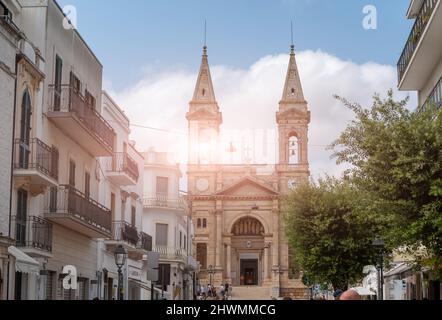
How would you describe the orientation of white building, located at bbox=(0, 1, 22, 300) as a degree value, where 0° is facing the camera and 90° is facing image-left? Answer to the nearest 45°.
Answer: approximately 270°

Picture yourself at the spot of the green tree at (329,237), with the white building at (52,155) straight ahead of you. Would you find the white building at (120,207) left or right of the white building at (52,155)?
right

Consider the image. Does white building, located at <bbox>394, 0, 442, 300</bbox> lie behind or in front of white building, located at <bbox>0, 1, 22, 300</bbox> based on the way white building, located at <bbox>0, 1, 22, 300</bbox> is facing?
in front

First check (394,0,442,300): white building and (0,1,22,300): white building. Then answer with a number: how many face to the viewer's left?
1

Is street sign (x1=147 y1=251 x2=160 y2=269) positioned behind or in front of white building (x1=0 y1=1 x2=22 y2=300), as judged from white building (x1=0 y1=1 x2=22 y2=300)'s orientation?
in front

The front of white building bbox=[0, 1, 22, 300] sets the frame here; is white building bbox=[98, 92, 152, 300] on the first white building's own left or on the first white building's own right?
on the first white building's own left

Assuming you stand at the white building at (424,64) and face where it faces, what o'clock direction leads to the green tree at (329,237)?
The green tree is roughly at 2 o'clock from the white building.

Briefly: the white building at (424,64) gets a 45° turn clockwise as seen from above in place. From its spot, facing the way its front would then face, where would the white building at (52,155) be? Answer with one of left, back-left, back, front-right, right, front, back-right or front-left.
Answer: left

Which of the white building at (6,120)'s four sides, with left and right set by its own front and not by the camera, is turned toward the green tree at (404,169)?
front

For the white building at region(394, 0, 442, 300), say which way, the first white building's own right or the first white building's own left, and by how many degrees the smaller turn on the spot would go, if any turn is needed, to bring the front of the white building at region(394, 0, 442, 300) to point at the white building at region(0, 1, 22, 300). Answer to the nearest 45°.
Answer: approximately 45° to the first white building's own left

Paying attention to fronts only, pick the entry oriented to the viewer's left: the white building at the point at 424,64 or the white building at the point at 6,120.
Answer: the white building at the point at 424,64

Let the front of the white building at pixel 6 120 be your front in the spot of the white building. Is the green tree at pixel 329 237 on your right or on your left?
on your left

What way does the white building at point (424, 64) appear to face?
to the viewer's left
